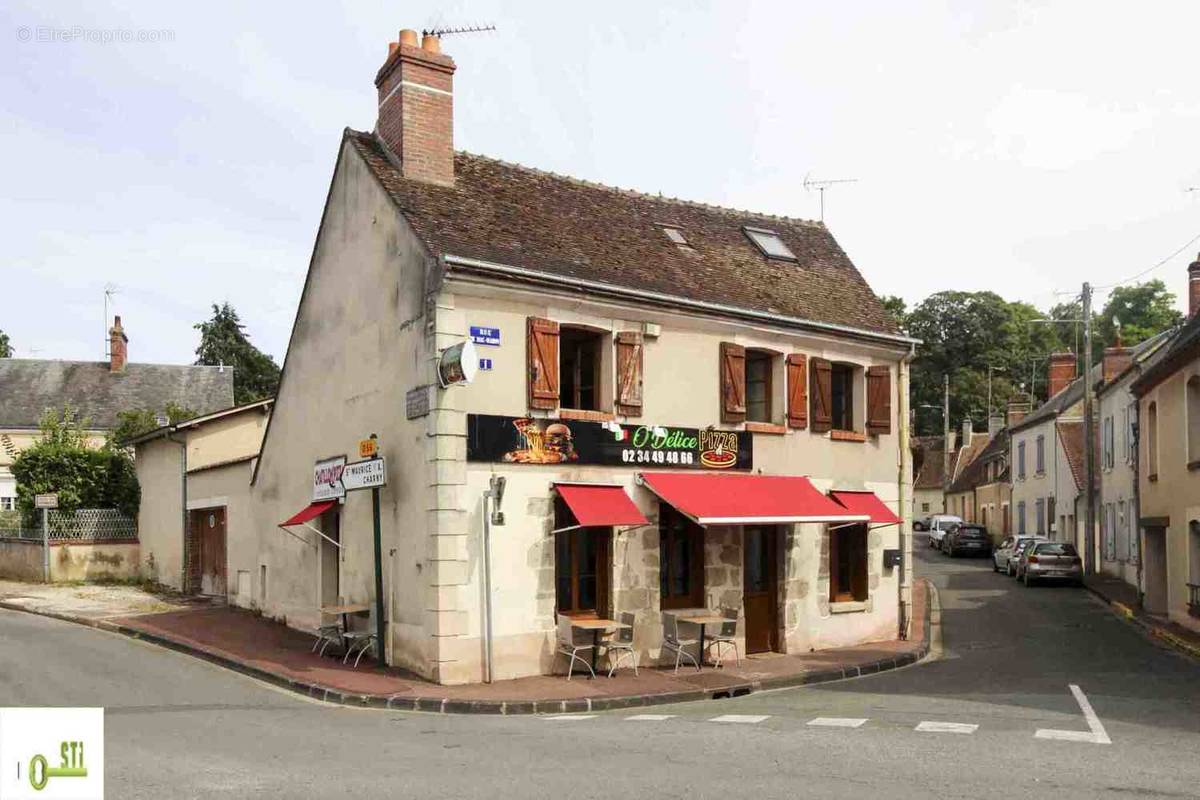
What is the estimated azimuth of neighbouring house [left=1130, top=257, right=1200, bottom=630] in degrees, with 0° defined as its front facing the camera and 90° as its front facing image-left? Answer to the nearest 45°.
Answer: approximately 45°

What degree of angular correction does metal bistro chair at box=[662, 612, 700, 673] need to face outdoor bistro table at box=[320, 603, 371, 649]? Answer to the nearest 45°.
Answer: approximately 135° to its left

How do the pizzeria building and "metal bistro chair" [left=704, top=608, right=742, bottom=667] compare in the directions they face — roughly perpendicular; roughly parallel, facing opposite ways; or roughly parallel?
roughly perpendicular

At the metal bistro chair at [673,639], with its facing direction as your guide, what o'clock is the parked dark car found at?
The parked dark car is roughly at 11 o'clock from the metal bistro chair.

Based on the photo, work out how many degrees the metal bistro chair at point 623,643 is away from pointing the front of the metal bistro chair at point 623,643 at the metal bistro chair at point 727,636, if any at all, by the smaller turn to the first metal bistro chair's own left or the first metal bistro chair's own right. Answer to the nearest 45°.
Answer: approximately 180°

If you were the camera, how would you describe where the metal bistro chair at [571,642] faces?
facing away from the viewer and to the right of the viewer

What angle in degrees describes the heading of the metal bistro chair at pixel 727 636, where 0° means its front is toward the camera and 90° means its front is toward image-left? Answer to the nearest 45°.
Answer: approximately 45°

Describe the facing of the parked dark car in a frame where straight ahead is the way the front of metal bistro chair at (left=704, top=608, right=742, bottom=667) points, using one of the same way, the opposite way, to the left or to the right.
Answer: to the right

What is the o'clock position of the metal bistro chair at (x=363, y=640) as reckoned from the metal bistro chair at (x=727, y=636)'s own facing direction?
the metal bistro chair at (x=363, y=640) is roughly at 1 o'clock from the metal bistro chair at (x=727, y=636).

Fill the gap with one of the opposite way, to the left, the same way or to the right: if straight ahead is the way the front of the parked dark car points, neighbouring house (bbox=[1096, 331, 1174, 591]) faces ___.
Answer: to the left

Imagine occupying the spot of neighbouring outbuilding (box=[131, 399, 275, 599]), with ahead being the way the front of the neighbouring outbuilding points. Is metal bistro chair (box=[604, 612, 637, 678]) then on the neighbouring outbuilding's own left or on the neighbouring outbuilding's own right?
on the neighbouring outbuilding's own left
